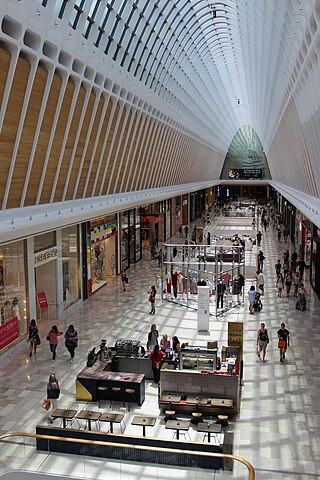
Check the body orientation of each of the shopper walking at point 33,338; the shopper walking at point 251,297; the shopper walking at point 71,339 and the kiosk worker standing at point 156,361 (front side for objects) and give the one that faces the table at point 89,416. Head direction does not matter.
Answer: the shopper walking at point 71,339

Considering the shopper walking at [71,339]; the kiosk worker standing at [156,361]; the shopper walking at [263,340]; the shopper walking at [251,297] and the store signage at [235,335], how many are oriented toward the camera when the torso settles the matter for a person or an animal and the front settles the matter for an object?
3

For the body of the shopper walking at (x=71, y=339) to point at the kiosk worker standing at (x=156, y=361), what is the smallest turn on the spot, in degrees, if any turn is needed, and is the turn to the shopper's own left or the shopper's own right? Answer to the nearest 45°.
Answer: approximately 45° to the shopper's own left

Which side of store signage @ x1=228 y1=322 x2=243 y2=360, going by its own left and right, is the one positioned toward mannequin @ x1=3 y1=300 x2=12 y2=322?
right

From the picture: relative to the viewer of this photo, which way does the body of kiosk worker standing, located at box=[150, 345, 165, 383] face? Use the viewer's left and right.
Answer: facing away from the viewer

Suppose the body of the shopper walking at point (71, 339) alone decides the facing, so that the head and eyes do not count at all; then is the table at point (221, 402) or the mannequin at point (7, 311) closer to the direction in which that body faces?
the table

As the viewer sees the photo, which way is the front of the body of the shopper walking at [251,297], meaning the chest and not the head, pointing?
away from the camera

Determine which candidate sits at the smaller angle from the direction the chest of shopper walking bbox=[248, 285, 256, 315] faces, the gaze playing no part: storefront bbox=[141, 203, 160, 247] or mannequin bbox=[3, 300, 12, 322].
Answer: the storefront

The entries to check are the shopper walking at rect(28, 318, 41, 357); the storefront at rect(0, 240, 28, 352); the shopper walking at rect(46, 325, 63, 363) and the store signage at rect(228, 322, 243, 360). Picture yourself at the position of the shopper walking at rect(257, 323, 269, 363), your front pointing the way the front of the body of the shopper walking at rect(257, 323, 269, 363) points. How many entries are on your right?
4

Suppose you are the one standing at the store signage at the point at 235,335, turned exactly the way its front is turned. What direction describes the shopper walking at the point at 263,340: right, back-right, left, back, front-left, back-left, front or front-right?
left
